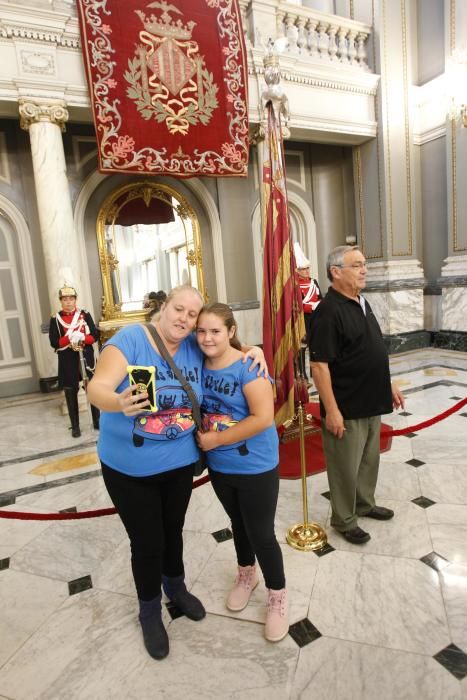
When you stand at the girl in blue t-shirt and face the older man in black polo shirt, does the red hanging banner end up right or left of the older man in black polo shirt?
left

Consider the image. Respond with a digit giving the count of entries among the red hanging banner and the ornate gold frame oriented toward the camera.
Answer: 2

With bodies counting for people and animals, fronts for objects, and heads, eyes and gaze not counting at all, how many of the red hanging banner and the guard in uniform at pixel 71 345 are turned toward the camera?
2

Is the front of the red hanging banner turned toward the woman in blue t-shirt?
yes

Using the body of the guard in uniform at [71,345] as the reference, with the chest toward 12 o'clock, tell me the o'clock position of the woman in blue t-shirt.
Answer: The woman in blue t-shirt is roughly at 12 o'clock from the guard in uniform.

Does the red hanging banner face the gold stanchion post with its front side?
yes
